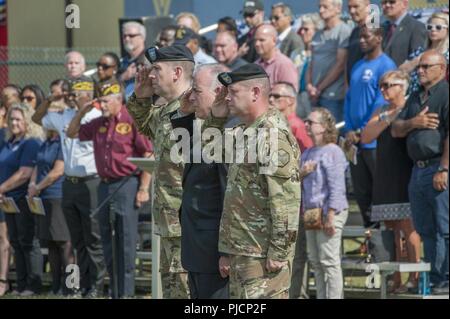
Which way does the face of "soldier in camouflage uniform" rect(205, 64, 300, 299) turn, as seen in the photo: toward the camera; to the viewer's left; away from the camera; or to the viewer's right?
to the viewer's left

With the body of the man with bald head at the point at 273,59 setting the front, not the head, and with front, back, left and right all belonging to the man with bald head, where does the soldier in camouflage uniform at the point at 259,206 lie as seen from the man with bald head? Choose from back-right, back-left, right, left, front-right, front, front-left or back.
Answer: front-left

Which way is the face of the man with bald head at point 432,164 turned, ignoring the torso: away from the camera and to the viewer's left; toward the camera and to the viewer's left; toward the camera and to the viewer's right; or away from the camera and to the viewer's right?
toward the camera and to the viewer's left

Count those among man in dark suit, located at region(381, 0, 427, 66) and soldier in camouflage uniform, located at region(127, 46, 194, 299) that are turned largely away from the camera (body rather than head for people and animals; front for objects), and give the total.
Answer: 0

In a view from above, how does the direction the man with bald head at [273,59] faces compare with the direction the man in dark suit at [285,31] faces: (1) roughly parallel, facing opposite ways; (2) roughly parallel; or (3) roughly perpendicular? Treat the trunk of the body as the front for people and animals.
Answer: roughly parallel

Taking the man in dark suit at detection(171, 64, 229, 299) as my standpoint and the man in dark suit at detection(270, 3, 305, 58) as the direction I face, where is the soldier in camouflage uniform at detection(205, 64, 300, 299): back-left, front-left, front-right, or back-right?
back-right

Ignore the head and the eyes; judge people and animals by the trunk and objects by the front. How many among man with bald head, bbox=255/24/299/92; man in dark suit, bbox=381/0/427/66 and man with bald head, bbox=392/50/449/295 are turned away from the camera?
0

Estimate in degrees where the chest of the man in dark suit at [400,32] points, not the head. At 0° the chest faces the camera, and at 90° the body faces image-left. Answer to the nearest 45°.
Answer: approximately 45°

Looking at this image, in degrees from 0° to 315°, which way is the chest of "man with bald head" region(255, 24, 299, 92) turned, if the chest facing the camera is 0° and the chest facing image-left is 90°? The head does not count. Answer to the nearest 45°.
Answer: approximately 45°

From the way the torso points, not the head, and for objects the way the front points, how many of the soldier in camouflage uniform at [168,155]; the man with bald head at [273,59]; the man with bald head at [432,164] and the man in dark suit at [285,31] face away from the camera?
0

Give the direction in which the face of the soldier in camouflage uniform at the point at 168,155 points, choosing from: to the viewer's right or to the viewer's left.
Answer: to the viewer's left

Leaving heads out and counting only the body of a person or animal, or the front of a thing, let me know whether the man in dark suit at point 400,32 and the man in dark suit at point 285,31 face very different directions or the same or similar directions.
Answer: same or similar directions
